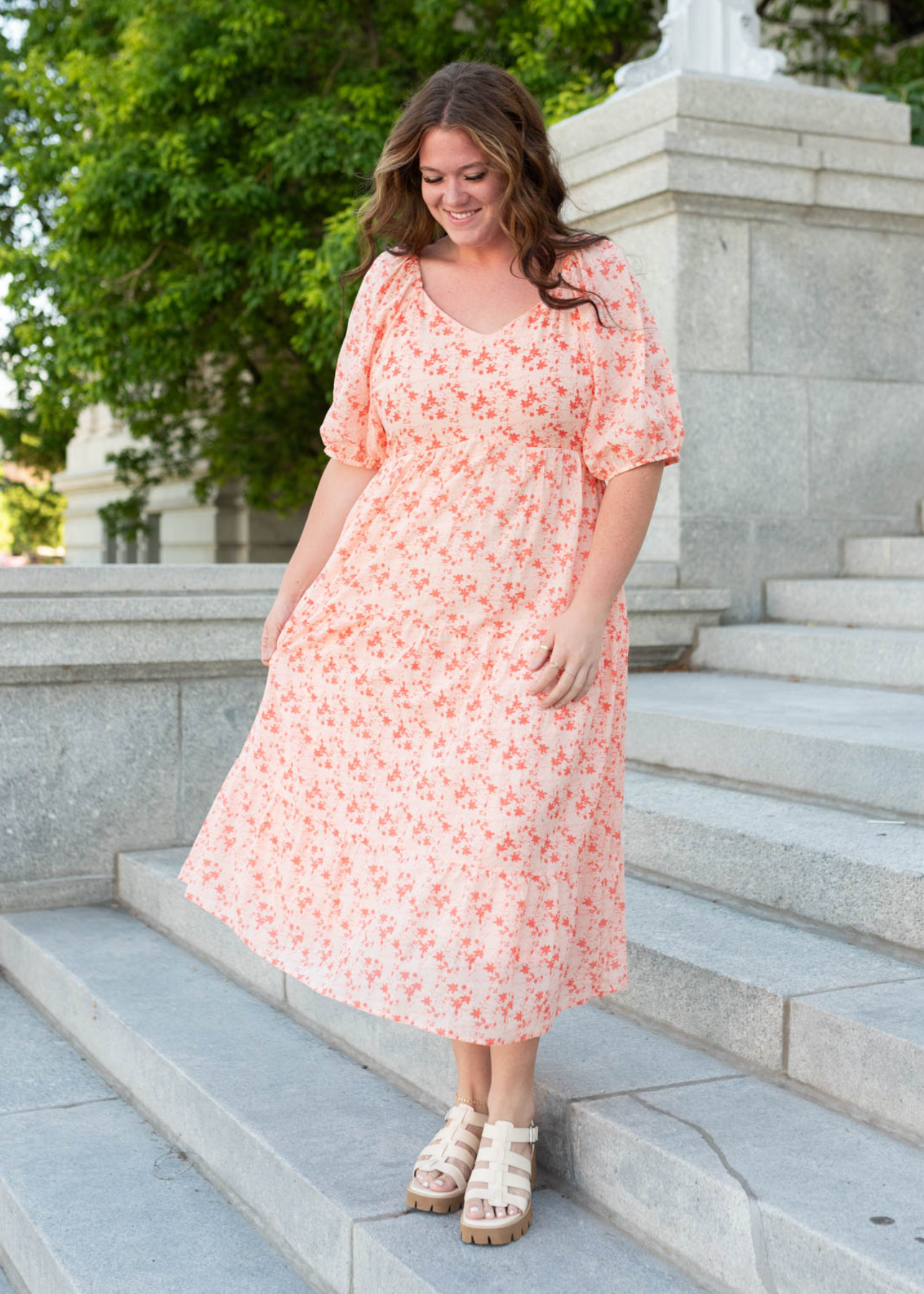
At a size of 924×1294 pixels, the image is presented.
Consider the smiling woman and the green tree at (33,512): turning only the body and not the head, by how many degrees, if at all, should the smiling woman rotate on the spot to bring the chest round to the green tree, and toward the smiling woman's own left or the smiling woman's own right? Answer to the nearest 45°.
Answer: approximately 180°

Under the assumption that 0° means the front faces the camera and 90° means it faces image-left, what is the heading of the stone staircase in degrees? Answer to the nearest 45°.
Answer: approximately 45°

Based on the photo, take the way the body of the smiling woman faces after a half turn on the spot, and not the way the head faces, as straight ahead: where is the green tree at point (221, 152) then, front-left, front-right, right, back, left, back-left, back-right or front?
front

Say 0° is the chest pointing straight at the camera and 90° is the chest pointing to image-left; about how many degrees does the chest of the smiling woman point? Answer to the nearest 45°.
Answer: approximately 0°

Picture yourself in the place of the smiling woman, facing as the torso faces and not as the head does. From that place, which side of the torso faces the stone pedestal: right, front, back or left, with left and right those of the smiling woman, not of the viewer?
back

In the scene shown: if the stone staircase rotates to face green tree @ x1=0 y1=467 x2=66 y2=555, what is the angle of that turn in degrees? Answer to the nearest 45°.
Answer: approximately 135° to its right

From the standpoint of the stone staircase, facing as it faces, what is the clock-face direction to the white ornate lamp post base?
The white ornate lamp post base is roughly at 5 o'clock from the stone staircase.

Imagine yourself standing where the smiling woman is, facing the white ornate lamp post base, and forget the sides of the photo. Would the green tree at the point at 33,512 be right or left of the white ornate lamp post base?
left

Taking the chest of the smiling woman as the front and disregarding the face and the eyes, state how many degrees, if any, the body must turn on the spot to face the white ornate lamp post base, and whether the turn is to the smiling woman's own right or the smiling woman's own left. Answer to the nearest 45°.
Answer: approximately 180°

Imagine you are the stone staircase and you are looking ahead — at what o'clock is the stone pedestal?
The stone pedestal is roughly at 5 o'clock from the stone staircase.
